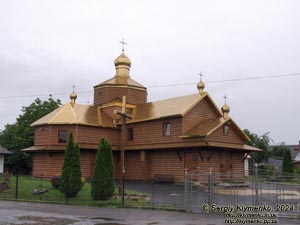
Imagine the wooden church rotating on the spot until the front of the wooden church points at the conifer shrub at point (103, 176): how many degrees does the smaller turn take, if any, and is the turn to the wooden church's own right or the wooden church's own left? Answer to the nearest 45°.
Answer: approximately 45° to the wooden church's own right

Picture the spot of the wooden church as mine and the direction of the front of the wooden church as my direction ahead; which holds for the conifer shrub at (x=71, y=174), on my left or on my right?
on my right

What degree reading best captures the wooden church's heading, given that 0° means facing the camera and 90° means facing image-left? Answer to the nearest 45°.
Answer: approximately 315°

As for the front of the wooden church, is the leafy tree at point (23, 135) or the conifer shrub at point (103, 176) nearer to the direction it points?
the conifer shrub

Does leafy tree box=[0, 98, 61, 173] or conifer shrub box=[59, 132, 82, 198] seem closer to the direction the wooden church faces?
the conifer shrub
